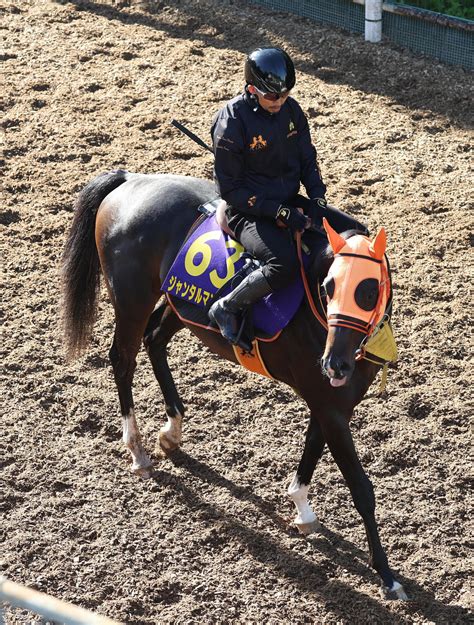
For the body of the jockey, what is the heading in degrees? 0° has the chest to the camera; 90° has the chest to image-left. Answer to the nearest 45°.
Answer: approximately 315°

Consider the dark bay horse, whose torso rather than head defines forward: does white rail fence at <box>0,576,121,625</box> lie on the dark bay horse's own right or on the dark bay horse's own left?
on the dark bay horse's own right

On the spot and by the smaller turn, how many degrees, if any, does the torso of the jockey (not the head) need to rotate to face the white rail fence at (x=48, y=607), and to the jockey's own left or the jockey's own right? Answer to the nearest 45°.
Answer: approximately 45° to the jockey's own right
